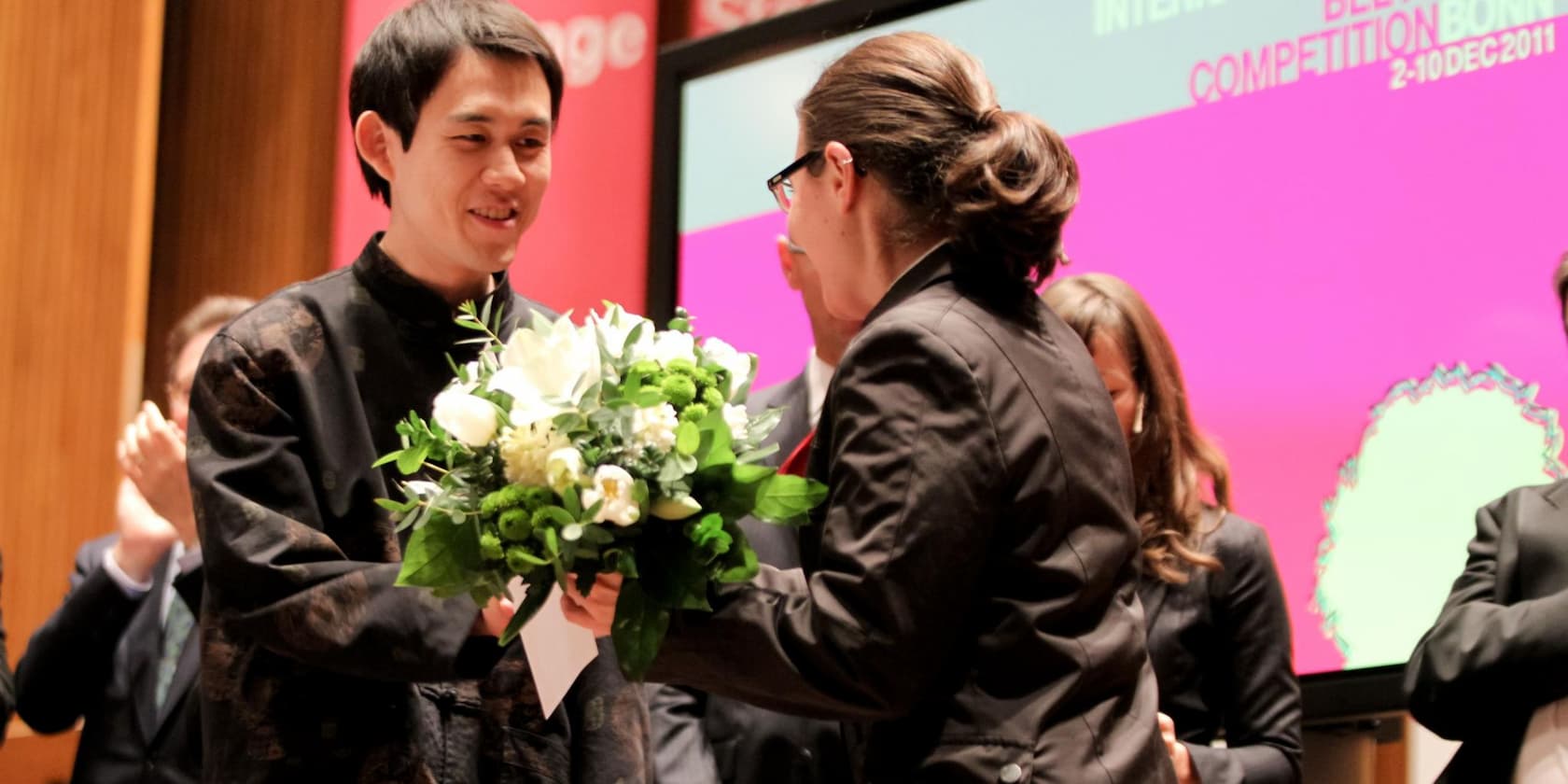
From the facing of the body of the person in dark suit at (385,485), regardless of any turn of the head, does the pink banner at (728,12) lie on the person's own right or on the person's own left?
on the person's own left

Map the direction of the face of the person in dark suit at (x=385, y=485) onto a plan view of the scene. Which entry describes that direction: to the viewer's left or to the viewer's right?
to the viewer's right

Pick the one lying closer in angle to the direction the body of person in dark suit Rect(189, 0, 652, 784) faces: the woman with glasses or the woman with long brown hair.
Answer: the woman with glasses

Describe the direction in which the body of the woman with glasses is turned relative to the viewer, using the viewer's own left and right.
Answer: facing away from the viewer and to the left of the viewer

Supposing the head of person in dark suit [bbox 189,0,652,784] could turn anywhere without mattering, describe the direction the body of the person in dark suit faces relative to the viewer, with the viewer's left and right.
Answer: facing the viewer and to the right of the viewer

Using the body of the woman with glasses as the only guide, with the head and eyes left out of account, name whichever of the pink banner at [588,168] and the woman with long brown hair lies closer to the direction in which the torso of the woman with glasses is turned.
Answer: the pink banner

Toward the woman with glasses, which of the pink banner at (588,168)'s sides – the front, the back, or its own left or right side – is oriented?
front

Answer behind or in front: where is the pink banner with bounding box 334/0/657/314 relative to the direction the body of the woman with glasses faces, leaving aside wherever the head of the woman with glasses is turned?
in front
